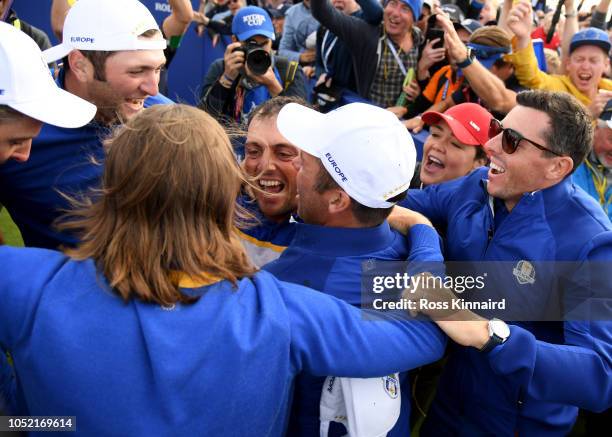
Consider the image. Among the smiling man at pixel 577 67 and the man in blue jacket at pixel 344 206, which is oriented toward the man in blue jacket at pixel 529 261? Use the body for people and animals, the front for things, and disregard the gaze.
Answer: the smiling man

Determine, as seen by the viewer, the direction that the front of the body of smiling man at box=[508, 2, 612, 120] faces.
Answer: toward the camera

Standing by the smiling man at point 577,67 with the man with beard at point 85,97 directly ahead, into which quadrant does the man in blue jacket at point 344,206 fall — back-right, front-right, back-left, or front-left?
front-left

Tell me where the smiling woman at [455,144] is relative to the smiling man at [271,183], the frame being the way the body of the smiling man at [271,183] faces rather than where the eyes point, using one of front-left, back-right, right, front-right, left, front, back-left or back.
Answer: back-left

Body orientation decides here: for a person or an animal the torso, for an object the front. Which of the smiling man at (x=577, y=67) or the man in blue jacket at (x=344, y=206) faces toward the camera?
the smiling man

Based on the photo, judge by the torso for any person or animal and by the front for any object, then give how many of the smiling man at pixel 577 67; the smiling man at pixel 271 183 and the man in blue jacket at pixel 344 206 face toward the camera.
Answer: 2

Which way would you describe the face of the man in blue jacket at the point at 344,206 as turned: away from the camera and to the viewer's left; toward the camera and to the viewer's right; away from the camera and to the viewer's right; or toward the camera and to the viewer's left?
away from the camera and to the viewer's left

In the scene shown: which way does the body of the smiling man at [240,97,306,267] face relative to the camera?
toward the camera

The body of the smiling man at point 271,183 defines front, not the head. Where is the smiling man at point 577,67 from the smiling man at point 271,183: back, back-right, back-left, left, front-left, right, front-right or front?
back-left

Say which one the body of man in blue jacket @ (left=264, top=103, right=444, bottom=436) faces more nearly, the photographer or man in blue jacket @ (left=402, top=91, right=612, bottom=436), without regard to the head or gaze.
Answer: the photographer

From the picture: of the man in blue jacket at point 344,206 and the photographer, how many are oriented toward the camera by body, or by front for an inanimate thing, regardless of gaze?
1

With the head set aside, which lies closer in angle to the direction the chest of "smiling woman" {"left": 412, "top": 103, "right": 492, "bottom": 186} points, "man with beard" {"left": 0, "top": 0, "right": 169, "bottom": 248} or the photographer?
the man with beard

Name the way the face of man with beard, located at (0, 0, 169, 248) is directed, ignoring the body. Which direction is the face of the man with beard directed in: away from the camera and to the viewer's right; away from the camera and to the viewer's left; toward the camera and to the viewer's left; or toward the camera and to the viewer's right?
toward the camera and to the viewer's right

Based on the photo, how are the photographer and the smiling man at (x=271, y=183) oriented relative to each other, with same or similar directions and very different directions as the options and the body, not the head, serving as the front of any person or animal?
same or similar directions

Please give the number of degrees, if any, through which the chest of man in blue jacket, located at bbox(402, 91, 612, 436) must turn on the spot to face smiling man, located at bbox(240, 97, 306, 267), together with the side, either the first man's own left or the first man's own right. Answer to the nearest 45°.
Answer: approximately 45° to the first man's own right

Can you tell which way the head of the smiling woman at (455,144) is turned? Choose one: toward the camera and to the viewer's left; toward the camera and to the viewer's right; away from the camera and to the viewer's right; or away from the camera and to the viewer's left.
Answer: toward the camera and to the viewer's left

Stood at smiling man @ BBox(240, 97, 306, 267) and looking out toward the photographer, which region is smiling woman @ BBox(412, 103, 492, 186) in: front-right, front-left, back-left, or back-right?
front-right

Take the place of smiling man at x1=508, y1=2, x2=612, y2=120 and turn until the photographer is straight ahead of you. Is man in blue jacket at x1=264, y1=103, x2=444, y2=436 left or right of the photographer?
left

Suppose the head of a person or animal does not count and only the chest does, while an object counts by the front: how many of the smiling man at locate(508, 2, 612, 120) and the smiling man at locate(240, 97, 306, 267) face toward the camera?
2
